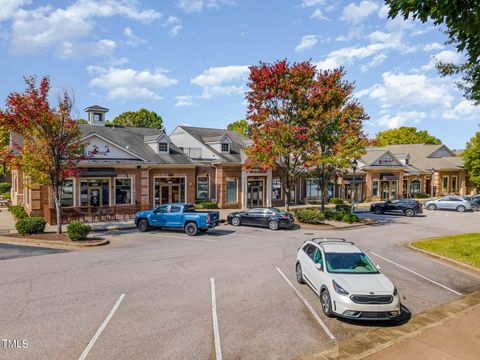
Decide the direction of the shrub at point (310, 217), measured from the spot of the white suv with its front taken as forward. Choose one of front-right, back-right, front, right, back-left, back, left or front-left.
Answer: back-left

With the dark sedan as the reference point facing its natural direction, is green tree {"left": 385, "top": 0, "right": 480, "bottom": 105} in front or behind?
behind

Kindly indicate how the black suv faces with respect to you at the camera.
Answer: facing away from the viewer and to the left of the viewer

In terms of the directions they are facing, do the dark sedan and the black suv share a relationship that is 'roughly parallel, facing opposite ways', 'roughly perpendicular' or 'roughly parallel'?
roughly parallel

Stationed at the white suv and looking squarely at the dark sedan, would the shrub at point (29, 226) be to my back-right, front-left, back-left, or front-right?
front-left

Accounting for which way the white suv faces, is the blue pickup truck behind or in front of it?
behind

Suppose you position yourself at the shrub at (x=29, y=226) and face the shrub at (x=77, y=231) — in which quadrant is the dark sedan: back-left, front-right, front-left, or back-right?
front-left

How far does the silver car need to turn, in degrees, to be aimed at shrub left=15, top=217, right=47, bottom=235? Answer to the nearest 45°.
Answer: approximately 45° to its left

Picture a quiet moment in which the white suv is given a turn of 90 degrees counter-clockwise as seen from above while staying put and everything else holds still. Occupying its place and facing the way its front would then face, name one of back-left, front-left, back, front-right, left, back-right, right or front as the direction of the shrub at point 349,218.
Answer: front-left

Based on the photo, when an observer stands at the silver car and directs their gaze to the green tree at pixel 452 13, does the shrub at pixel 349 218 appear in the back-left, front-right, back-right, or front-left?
front-right

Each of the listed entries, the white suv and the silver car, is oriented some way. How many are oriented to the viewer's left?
1

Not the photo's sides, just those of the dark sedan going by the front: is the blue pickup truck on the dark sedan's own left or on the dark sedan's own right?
on the dark sedan's own left

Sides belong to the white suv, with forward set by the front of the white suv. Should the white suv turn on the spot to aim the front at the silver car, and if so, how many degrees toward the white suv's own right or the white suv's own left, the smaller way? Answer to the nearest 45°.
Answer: approximately 135° to the white suv's own left
